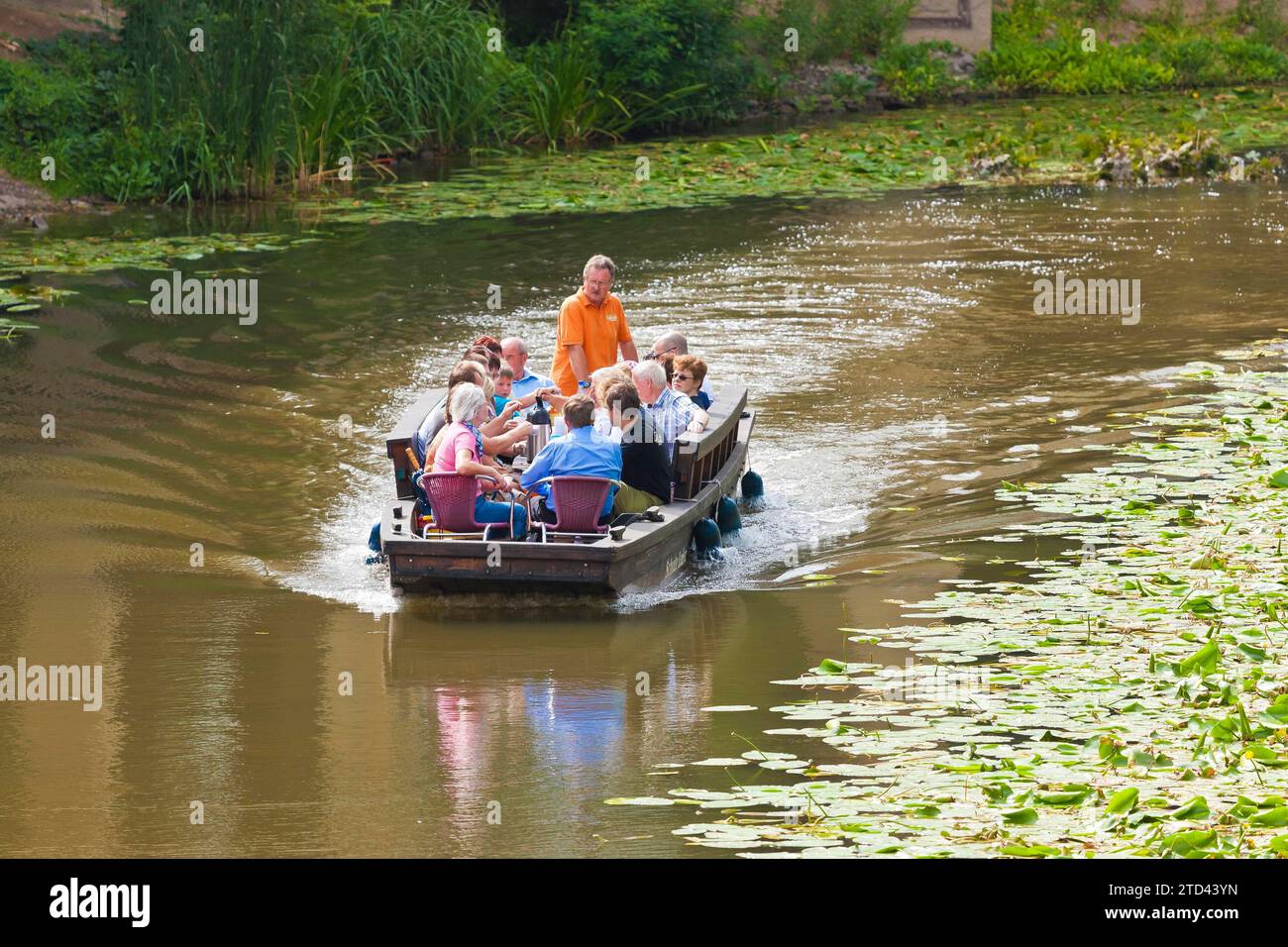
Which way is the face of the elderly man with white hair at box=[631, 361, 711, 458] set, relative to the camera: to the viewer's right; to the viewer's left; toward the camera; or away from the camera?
to the viewer's left

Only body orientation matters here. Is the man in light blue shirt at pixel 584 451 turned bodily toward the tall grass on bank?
yes

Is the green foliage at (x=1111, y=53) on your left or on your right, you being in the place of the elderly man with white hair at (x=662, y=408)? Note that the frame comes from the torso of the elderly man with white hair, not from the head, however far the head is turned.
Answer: on your right

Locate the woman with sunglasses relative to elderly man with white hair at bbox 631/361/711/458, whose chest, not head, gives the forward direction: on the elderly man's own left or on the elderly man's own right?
on the elderly man's own right

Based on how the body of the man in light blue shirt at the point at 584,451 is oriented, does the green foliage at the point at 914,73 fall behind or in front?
in front

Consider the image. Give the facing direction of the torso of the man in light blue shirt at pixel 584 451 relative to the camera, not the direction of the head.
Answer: away from the camera

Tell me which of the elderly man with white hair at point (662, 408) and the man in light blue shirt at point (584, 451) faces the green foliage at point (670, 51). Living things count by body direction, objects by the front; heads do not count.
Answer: the man in light blue shirt

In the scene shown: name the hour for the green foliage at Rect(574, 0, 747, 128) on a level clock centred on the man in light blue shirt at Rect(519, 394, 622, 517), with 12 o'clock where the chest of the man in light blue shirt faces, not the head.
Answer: The green foliage is roughly at 12 o'clock from the man in light blue shirt.

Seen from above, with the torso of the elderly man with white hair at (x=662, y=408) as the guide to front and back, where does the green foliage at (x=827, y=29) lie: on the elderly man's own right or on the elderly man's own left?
on the elderly man's own right

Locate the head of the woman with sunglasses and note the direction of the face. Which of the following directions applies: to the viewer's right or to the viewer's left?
to the viewer's left
